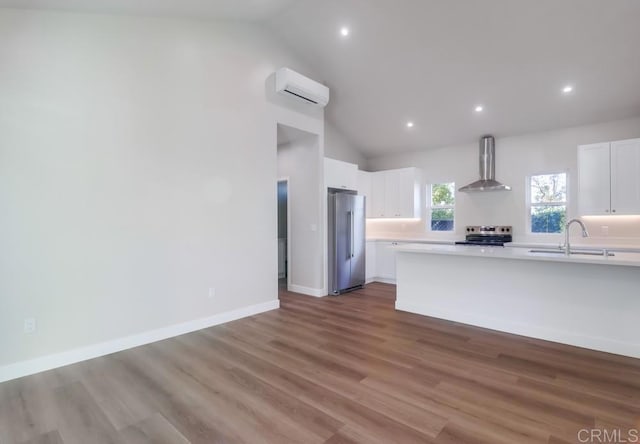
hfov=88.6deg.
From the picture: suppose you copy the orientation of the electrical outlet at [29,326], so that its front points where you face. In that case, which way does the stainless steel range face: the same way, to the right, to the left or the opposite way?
to the right

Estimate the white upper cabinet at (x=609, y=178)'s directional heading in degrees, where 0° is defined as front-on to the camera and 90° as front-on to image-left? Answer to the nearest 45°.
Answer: approximately 0°

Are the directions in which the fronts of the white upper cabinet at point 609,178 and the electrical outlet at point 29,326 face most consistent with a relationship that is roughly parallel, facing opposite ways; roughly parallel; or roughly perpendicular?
roughly perpendicular

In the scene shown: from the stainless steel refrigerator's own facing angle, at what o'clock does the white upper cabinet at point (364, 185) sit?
The white upper cabinet is roughly at 8 o'clock from the stainless steel refrigerator.

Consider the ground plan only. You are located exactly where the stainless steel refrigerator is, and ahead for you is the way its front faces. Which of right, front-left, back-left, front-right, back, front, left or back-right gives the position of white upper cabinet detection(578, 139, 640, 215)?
front-left

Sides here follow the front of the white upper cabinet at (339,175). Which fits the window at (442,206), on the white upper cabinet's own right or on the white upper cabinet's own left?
on the white upper cabinet's own left

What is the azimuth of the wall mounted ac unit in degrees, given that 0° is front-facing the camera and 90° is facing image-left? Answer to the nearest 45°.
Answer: approximately 315°

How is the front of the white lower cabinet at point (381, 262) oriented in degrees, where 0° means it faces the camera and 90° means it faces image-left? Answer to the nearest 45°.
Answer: approximately 45°
